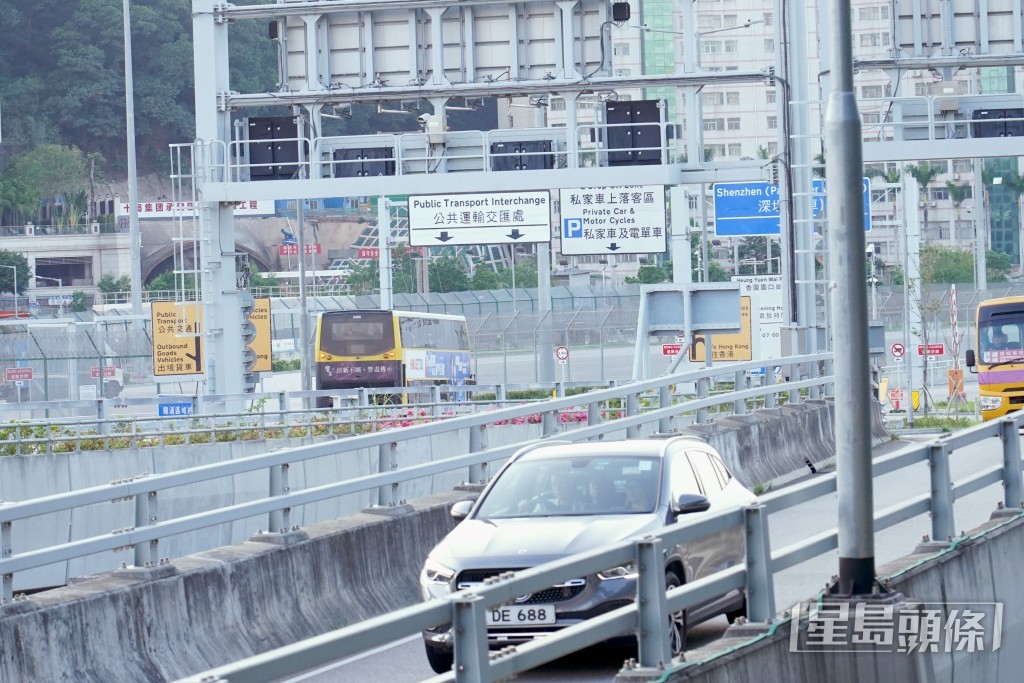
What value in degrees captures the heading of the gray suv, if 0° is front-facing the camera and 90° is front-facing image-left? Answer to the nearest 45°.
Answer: approximately 45°

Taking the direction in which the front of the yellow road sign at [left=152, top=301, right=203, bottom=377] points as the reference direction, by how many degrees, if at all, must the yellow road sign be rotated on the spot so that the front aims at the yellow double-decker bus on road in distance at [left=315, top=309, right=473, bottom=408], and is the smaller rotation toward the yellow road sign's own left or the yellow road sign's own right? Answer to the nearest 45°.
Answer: approximately 90° to the yellow road sign's own left

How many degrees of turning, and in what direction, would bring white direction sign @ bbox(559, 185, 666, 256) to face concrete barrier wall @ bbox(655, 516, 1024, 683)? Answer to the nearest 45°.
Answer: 0° — it already faces it

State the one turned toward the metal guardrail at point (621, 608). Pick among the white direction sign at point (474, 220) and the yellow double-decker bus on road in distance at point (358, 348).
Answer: the white direction sign
